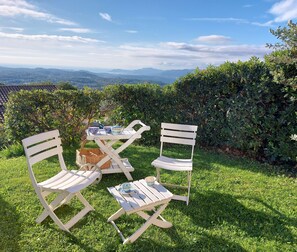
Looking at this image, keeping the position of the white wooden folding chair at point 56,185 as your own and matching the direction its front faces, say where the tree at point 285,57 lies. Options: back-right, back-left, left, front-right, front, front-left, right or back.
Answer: front-left

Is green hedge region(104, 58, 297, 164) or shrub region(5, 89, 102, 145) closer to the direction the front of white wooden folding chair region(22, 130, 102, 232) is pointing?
the green hedge

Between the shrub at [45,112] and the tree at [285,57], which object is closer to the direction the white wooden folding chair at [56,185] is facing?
the tree

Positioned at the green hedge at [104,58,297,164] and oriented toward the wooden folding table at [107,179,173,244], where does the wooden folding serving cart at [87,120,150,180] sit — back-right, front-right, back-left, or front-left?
front-right

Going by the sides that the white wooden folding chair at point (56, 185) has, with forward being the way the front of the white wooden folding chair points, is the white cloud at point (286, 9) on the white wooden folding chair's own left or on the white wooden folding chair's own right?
on the white wooden folding chair's own left

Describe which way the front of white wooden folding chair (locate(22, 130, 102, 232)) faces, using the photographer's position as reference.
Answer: facing the viewer and to the right of the viewer

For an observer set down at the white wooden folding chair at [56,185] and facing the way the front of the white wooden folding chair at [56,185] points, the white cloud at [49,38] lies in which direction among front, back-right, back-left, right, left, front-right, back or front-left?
back-left

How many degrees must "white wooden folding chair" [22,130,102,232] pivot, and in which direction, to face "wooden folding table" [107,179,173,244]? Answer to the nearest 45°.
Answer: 0° — it already faces it

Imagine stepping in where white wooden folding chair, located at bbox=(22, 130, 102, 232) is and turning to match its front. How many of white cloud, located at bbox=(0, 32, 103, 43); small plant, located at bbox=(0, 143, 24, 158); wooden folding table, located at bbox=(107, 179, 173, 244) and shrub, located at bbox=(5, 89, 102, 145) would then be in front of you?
1

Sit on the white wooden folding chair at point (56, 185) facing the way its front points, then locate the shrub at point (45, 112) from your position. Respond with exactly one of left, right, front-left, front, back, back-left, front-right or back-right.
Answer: back-left

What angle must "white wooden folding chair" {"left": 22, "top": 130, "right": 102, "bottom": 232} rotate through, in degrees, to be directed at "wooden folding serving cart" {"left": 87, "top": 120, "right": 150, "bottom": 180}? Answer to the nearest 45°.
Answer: approximately 90° to its left

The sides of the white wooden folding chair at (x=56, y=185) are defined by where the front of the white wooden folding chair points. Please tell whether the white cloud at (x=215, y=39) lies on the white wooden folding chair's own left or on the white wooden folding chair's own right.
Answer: on the white wooden folding chair's own left
